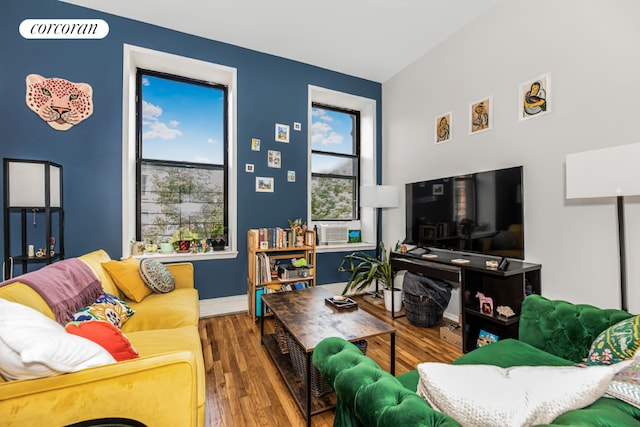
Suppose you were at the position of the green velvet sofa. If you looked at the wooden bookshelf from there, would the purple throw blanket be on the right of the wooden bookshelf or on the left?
left

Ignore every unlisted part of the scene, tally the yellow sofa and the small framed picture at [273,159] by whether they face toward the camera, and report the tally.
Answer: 1

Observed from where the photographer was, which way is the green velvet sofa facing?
facing away from the viewer and to the left of the viewer

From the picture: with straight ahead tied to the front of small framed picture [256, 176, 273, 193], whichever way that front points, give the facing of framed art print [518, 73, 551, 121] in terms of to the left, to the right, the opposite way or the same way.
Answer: to the right

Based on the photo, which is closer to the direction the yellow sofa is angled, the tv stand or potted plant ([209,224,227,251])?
the tv stand

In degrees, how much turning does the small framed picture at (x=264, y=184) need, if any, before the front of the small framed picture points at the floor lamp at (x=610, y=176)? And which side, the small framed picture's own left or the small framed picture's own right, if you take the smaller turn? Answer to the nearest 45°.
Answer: approximately 45° to the small framed picture's own left

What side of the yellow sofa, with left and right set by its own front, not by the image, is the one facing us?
right

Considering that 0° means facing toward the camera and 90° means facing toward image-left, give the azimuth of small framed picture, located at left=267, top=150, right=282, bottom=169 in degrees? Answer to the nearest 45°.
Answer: approximately 0°

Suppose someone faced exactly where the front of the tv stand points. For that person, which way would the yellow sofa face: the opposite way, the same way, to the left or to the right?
the opposite way
